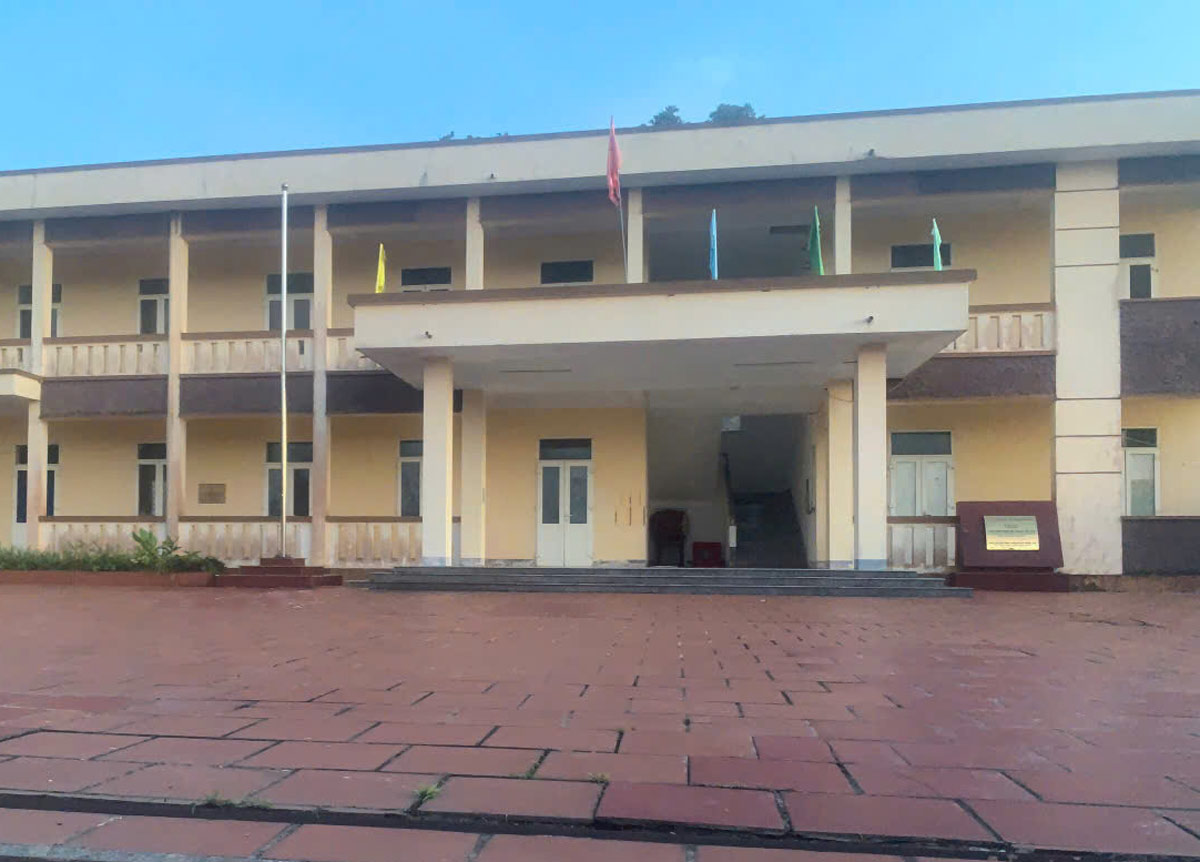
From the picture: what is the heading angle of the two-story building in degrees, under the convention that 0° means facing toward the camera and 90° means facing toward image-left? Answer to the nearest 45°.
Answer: approximately 0°

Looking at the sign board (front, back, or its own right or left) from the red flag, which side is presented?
right

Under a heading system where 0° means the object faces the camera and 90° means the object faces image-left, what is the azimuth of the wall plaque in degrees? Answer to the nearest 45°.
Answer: approximately 0°

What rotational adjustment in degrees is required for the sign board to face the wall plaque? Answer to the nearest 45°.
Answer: approximately 90° to its right

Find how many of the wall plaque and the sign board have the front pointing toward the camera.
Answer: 2
